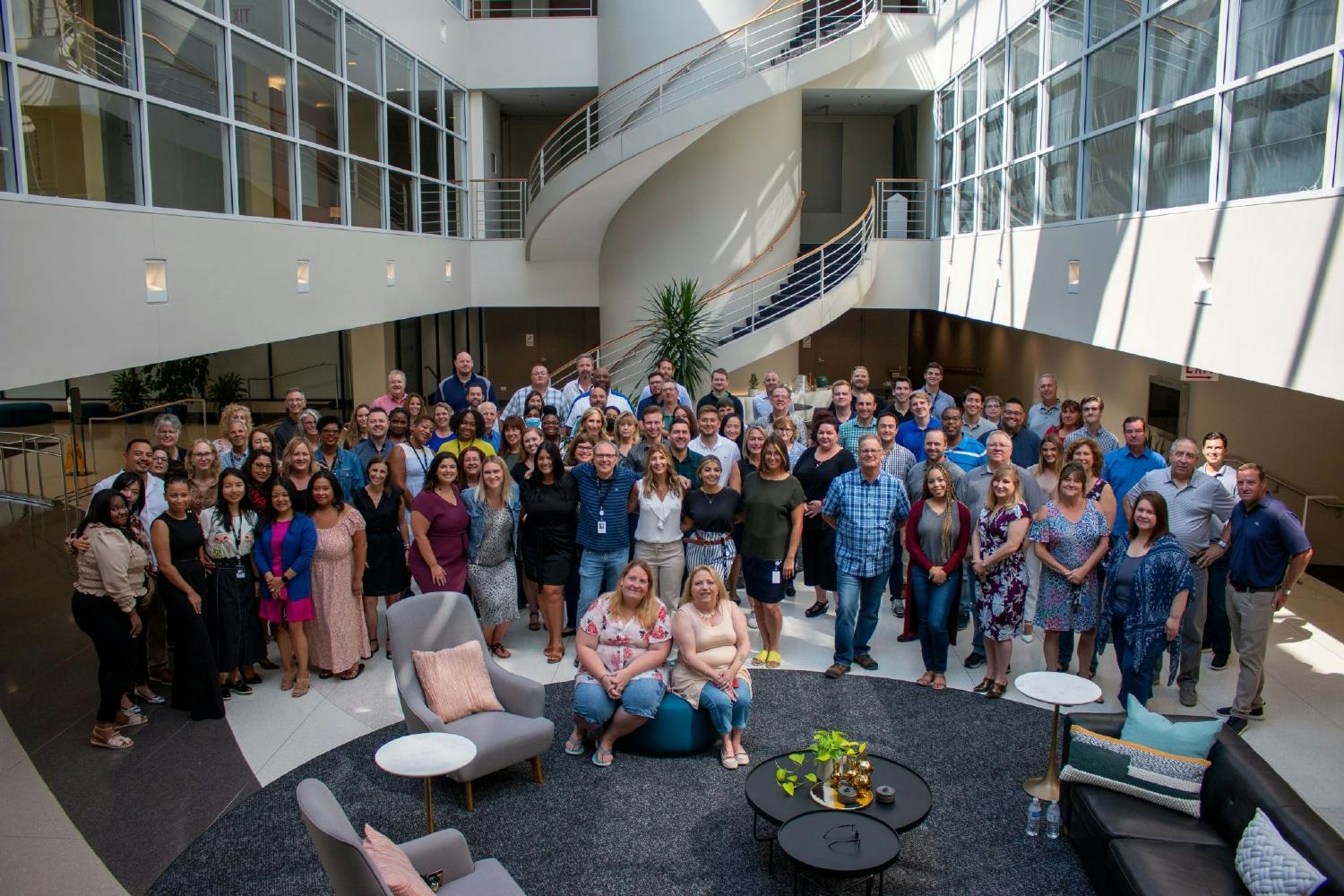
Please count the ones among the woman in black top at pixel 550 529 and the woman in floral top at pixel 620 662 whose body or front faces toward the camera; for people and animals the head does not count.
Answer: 2

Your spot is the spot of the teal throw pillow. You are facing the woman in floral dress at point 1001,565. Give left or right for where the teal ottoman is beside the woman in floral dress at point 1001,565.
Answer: left

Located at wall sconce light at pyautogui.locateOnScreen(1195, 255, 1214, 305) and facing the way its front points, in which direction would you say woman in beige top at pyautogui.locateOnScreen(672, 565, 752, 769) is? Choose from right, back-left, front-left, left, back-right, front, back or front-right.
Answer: front

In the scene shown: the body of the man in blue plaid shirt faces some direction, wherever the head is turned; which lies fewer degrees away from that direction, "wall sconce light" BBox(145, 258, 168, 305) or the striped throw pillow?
the striped throw pillow

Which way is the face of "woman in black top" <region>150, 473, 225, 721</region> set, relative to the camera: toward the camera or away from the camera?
toward the camera

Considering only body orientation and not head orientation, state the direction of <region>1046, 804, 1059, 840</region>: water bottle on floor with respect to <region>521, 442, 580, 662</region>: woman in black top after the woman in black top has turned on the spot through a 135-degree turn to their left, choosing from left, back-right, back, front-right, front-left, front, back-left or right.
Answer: right

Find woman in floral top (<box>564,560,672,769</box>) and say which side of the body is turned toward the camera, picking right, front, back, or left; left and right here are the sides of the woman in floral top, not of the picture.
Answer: front

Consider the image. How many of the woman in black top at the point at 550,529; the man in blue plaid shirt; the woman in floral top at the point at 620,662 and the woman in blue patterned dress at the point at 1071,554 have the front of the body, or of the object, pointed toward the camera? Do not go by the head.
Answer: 4

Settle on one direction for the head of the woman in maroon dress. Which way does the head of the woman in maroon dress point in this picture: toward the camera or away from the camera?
toward the camera

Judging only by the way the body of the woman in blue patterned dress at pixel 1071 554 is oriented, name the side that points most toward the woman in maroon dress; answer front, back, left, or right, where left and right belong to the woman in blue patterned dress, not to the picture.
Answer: right

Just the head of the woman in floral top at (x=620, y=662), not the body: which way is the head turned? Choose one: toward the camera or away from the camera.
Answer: toward the camera

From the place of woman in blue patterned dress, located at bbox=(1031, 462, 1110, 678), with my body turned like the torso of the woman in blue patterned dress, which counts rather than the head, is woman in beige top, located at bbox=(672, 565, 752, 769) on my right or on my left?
on my right

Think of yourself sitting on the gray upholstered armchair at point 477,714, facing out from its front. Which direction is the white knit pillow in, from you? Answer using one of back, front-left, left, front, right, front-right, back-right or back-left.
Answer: front

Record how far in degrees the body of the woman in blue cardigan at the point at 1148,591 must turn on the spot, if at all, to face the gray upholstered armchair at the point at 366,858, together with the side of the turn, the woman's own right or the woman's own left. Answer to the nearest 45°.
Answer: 0° — they already face it

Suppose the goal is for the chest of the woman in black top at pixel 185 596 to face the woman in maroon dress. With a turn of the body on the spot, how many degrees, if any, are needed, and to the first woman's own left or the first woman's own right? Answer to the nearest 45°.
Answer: approximately 45° to the first woman's own left

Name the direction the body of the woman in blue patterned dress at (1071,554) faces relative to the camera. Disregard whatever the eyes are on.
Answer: toward the camera
